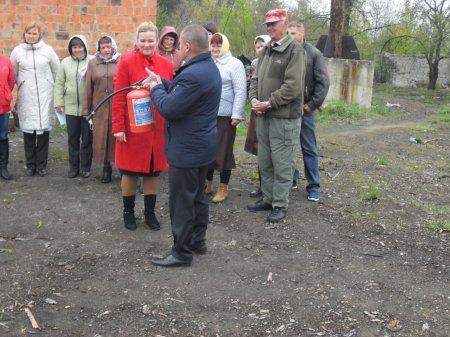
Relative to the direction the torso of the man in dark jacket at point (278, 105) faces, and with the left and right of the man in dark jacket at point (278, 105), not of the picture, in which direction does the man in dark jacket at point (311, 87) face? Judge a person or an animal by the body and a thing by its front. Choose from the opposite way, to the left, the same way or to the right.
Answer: the same way

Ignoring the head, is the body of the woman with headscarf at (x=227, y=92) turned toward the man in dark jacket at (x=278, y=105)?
no

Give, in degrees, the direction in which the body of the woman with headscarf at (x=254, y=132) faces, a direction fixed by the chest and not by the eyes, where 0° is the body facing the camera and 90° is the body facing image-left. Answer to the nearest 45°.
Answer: approximately 45°

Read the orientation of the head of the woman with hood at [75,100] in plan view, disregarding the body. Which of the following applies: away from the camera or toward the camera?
toward the camera

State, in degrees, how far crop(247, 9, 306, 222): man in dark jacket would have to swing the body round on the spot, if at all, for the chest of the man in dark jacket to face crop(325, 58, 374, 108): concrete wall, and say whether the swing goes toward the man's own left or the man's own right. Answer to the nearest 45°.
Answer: approximately 135° to the man's own right

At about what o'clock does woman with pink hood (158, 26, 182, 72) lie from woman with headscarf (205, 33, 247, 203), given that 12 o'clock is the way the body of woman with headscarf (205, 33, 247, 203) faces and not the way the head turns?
woman with pink hood (158, 26, 182, 72) is roughly at 3 o'clock from woman with headscarf (205, 33, 247, 203).

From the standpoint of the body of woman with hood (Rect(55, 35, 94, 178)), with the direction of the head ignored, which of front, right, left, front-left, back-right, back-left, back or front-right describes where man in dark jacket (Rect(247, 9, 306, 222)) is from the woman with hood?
front-left

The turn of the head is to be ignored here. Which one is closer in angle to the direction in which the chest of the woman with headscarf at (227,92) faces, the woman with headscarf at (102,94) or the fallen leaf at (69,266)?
the fallen leaf

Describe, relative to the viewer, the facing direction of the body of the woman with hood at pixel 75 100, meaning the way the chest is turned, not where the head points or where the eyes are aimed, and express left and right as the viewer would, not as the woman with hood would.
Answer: facing the viewer

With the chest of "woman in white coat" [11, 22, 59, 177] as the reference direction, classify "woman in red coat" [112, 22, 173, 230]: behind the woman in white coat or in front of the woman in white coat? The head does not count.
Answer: in front

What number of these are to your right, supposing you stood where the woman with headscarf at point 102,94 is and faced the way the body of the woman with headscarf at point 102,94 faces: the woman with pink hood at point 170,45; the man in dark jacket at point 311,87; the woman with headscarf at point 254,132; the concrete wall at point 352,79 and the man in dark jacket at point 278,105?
0

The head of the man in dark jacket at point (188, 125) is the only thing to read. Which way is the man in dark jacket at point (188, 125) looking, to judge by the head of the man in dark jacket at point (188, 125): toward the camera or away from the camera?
away from the camera

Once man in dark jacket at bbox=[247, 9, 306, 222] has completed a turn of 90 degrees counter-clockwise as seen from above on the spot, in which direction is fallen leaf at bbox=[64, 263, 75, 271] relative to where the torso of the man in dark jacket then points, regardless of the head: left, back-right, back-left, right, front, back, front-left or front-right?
right

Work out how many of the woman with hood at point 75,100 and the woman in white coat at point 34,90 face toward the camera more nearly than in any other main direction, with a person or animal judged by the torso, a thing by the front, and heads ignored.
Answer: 2

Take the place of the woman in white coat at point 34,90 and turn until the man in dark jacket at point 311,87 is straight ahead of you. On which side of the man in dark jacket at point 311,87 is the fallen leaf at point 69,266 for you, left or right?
right

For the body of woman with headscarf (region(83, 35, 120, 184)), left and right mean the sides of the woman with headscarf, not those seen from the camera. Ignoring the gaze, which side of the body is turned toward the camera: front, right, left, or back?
front

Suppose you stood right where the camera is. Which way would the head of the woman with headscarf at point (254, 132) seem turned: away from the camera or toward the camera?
toward the camera

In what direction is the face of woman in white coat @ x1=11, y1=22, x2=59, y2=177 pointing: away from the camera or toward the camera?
toward the camera
